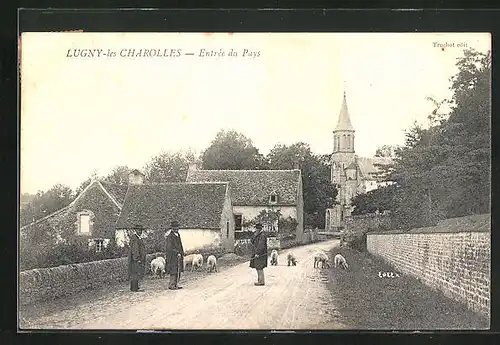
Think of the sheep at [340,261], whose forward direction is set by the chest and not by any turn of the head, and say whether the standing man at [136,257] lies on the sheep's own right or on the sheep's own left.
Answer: on the sheep's own right

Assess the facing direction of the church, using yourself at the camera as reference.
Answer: facing the viewer and to the left of the viewer

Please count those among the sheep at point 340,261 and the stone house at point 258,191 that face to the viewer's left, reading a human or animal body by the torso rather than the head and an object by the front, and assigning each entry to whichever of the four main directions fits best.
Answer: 0

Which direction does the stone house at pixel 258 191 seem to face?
toward the camera

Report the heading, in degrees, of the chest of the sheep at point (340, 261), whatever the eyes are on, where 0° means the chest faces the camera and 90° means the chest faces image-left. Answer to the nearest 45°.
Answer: approximately 315°
